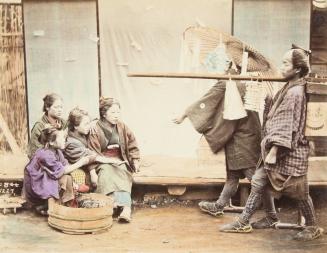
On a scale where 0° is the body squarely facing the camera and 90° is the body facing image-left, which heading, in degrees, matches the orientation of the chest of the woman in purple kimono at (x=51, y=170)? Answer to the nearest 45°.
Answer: approximately 270°

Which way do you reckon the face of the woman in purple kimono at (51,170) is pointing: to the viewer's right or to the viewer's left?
to the viewer's right

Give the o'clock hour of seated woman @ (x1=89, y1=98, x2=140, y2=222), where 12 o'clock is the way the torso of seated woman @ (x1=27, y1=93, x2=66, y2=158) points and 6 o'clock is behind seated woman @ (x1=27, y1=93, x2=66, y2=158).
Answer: seated woman @ (x1=89, y1=98, x2=140, y2=222) is roughly at 11 o'clock from seated woman @ (x1=27, y1=93, x2=66, y2=158).

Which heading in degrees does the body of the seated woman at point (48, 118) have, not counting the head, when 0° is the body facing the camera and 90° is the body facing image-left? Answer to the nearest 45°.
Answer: approximately 315°
